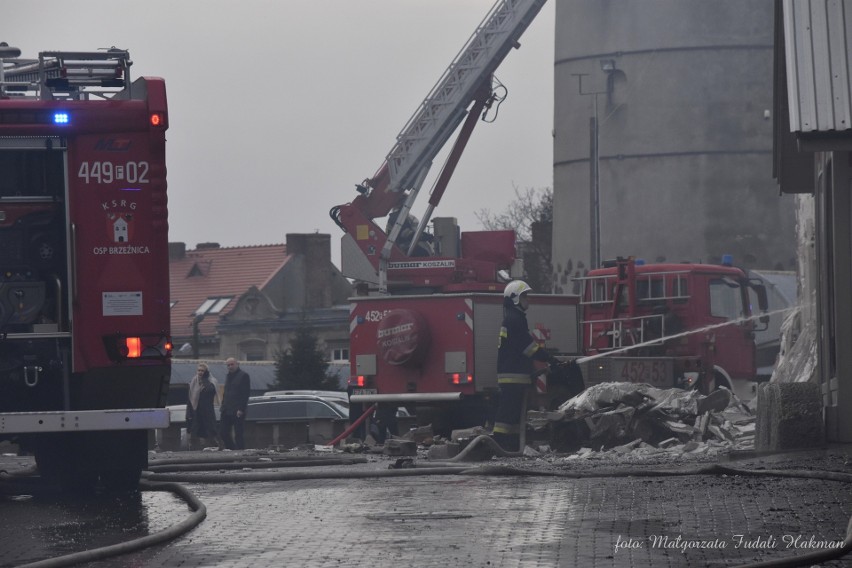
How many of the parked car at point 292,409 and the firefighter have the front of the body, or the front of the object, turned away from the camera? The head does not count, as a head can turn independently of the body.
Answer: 0

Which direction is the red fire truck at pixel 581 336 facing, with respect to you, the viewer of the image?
facing away from the viewer and to the right of the viewer

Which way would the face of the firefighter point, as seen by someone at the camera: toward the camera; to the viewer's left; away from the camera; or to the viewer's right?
to the viewer's right

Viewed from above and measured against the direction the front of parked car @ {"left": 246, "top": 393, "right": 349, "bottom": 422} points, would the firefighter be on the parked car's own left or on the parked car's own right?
on the parked car's own right

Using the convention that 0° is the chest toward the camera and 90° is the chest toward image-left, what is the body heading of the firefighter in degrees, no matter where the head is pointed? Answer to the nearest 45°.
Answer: approximately 270°

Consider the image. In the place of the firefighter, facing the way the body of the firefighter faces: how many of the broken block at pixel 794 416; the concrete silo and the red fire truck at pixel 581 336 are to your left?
2

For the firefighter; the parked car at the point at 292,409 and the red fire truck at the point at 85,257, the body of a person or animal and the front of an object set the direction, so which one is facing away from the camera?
the red fire truck

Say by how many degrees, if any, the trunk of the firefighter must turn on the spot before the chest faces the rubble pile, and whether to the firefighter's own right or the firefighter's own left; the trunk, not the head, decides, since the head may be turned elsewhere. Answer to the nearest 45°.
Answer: approximately 45° to the firefighter's own left

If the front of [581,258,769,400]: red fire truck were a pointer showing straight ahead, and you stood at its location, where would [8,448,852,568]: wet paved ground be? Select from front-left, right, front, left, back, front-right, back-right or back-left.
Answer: back-right

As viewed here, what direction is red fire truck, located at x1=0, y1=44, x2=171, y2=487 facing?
away from the camera

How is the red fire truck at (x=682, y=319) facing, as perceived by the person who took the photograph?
facing away from the viewer and to the right of the viewer
